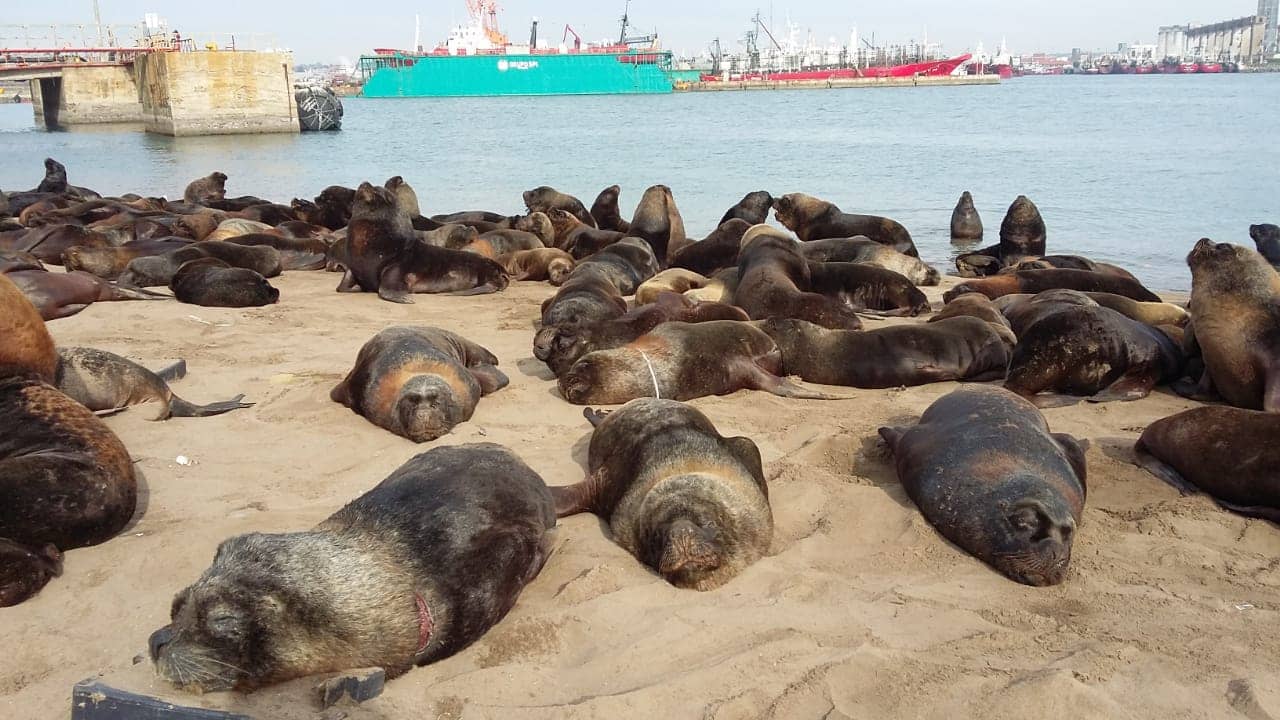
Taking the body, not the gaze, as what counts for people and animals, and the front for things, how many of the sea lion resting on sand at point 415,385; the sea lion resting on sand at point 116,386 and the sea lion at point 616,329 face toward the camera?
1

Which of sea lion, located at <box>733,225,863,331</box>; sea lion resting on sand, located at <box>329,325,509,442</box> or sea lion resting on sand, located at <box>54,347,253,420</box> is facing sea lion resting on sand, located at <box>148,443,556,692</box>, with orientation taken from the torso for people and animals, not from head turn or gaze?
sea lion resting on sand, located at <box>329,325,509,442</box>

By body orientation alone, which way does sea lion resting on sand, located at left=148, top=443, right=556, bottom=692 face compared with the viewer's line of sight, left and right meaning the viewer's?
facing the viewer and to the left of the viewer

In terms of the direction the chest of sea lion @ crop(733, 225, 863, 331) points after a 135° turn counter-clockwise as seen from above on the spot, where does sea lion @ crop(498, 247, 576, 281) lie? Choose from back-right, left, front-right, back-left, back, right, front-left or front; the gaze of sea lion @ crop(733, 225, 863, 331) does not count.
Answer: right

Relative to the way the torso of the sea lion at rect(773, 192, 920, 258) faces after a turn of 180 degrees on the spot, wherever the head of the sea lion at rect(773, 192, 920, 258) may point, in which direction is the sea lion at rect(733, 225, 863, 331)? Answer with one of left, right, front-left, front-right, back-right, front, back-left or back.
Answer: right

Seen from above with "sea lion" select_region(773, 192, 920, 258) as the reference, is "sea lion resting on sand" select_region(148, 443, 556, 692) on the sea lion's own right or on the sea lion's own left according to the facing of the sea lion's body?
on the sea lion's own left

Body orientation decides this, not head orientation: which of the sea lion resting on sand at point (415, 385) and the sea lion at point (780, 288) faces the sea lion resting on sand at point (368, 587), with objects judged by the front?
the sea lion resting on sand at point (415, 385)

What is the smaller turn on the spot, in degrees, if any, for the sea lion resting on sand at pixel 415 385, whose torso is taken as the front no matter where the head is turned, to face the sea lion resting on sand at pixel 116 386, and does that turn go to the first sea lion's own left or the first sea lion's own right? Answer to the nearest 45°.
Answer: approximately 90° to the first sea lion's own right

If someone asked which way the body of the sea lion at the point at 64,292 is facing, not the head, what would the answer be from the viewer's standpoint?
to the viewer's left

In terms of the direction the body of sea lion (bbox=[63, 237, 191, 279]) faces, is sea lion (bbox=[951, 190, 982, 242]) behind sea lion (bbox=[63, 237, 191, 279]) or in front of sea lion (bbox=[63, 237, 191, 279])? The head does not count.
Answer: behind

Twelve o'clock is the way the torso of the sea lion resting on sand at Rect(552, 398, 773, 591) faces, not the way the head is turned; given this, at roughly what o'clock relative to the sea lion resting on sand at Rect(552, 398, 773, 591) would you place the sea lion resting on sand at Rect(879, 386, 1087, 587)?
the sea lion resting on sand at Rect(879, 386, 1087, 587) is roughly at 9 o'clock from the sea lion resting on sand at Rect(552, 398, 773, 591).

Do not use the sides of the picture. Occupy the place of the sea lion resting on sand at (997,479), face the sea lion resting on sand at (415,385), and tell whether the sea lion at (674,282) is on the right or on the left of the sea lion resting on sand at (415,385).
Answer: right

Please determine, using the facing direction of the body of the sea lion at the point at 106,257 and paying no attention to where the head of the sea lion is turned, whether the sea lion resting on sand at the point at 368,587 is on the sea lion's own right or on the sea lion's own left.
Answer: on the sea lion's own left

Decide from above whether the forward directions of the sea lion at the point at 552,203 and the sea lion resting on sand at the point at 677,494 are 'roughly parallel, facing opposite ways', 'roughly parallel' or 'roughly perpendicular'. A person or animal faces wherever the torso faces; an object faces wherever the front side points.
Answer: roughly perpendicular

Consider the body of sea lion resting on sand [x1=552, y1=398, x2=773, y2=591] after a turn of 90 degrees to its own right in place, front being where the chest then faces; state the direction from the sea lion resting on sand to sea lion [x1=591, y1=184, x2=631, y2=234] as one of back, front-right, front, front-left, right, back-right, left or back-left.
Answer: right

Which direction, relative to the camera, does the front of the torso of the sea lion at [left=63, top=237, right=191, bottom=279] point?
to the viewer's left

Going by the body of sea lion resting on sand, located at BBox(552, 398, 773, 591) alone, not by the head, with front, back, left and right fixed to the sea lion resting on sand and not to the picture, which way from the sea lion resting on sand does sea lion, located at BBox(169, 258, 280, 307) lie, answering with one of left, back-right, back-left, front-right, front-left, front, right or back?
back-right

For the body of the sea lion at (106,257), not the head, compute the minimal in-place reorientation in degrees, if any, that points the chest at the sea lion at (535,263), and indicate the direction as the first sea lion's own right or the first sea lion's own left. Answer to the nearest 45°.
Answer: approximately 180°
